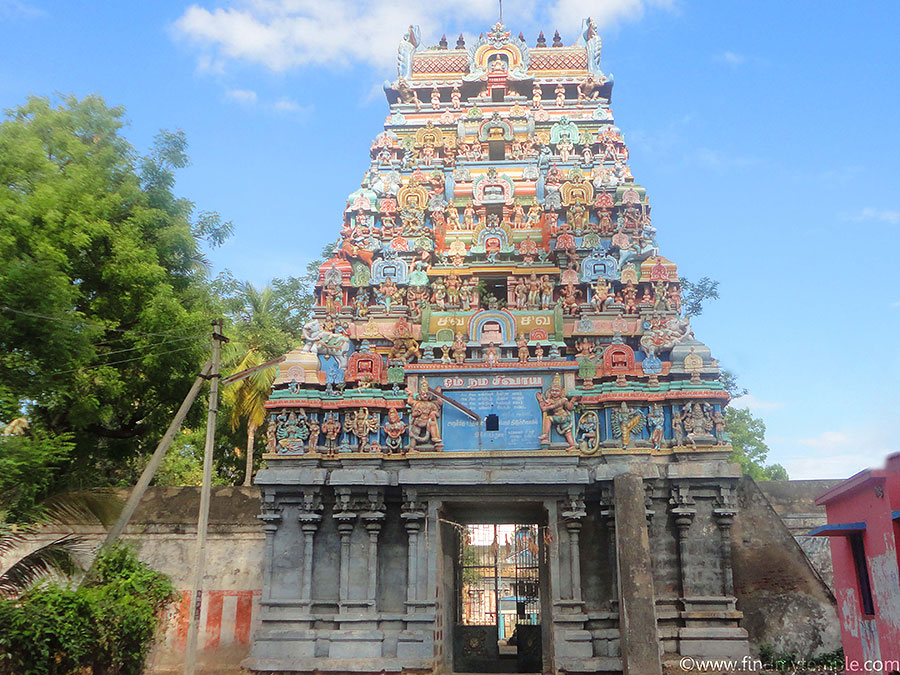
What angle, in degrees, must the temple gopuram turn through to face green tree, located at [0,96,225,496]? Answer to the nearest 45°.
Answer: approximately 90° to its right

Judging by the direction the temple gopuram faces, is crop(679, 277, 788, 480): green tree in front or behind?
behind

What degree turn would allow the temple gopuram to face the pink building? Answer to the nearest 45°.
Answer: approximately 45° to its left

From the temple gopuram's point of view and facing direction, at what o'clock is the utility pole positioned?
The utility pole is roughly at 2 o'clock from the temple gopuram.

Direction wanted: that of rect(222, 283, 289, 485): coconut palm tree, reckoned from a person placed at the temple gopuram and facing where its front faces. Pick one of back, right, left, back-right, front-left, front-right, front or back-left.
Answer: back-right

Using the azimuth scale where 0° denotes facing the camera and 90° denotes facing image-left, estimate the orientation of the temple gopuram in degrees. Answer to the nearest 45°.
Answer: approximately 0°

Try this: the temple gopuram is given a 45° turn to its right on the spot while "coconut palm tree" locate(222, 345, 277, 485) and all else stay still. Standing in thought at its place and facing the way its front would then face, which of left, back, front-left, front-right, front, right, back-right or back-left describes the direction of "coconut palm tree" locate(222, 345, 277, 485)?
right

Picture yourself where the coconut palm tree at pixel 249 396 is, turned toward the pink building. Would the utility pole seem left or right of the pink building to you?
right
